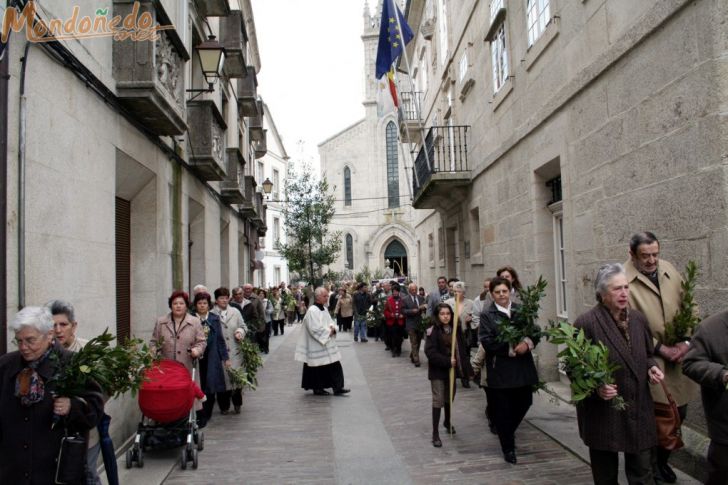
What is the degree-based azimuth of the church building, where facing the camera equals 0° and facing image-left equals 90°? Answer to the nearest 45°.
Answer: approximately 0°

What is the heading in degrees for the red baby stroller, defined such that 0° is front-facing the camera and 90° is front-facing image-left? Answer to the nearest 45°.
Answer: approximately 0°

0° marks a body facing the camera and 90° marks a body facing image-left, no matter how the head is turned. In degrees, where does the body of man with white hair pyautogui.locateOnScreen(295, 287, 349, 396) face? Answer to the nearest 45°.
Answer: approximately 270°

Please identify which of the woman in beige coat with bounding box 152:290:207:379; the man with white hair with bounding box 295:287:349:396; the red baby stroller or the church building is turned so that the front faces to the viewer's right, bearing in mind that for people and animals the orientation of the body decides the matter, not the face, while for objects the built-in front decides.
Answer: the man with white hair
